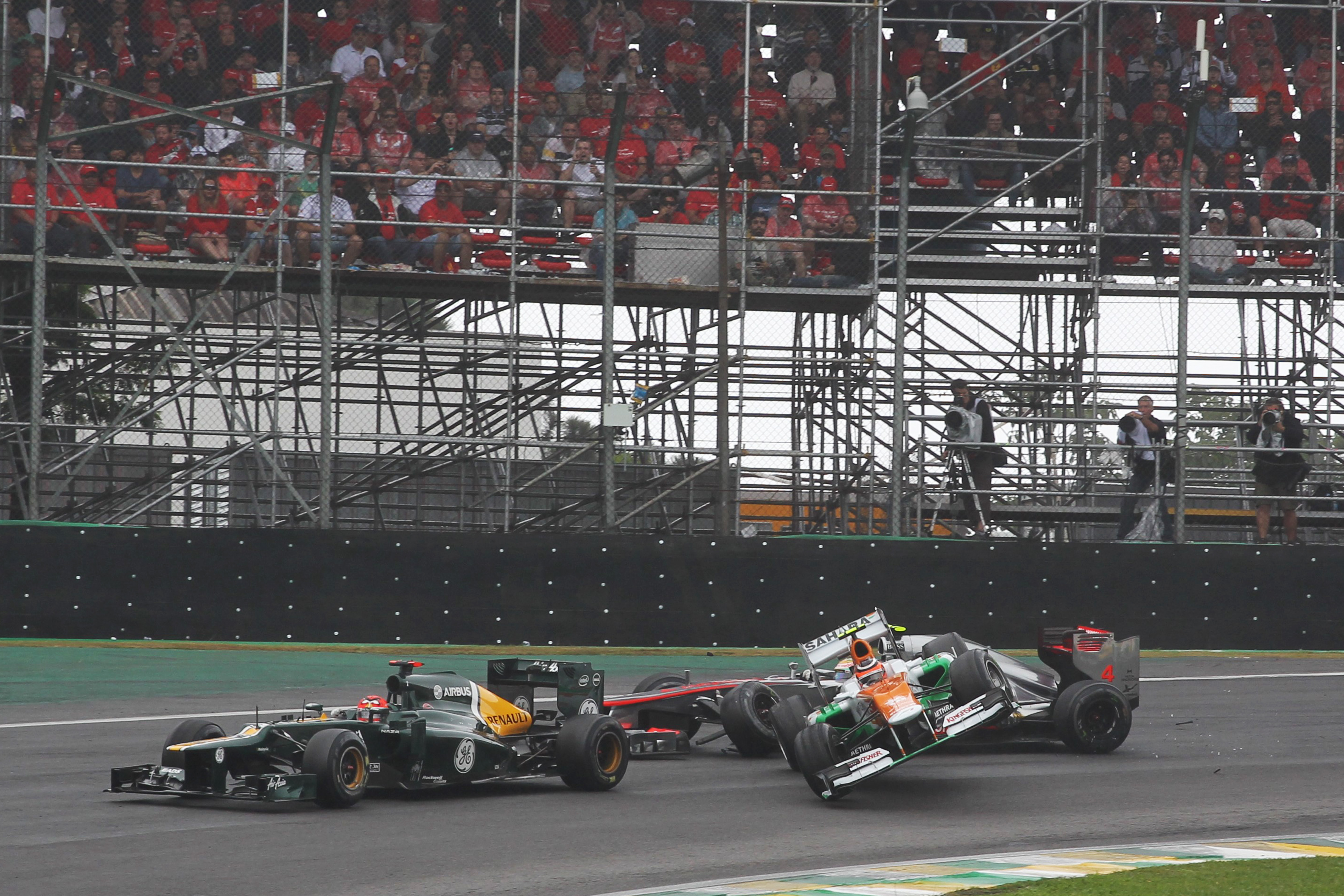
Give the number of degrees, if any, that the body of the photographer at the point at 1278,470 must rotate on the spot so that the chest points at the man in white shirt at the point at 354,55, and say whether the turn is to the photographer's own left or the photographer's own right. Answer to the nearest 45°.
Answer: approximately 90° to the photographer's own right

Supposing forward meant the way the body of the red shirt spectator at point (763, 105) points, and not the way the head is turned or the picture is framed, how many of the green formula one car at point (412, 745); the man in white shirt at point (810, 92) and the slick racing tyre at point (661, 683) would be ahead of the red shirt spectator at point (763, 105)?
2

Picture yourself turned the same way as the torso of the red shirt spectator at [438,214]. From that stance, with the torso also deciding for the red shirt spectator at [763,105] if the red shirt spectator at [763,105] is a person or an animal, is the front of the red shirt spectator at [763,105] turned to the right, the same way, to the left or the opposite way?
the same way

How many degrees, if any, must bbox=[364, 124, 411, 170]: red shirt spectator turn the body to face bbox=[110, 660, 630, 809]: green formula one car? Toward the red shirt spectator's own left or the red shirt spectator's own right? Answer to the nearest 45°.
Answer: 0° — they already face it

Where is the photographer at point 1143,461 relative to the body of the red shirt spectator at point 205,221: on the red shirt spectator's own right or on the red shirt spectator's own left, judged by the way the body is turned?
on the red shirt spectator's own left

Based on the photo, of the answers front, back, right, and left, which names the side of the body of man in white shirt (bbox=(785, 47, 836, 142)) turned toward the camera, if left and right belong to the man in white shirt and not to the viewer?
front

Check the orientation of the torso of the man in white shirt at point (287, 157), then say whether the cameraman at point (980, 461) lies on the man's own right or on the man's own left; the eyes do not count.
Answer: on the man's own left

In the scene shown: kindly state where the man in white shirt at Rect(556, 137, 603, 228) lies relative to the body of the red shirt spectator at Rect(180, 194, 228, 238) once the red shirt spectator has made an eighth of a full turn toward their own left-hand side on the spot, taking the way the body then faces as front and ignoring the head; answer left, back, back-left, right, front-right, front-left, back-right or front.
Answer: front-left

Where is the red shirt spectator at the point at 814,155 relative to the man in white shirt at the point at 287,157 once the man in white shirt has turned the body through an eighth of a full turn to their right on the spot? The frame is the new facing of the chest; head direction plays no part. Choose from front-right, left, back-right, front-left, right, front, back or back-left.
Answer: back-left

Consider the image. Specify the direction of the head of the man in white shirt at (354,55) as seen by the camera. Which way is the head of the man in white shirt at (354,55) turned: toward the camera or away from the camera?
toward the camera

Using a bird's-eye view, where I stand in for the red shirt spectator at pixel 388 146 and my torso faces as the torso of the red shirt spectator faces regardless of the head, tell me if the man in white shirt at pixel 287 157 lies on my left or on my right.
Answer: on my right

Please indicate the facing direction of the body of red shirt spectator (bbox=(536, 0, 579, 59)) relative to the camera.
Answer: toward the camera

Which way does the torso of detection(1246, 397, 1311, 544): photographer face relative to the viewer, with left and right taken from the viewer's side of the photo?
facing the viewer

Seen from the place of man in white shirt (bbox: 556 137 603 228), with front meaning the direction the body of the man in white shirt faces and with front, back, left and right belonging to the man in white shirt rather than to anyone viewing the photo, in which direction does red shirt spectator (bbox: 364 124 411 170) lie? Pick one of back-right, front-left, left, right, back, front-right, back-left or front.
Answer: right

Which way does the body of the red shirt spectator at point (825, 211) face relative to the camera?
toward the camera

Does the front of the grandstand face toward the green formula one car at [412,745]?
yes
